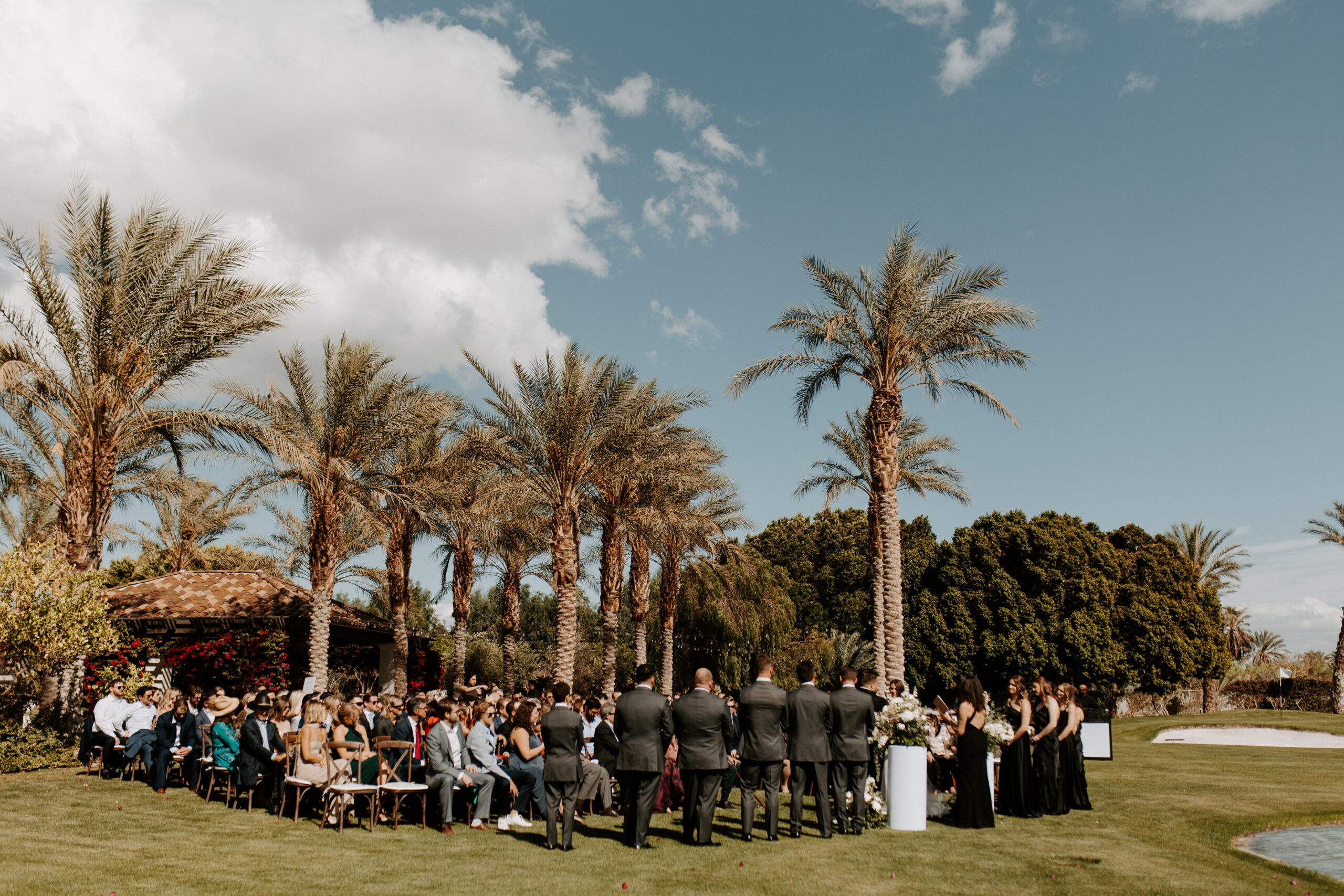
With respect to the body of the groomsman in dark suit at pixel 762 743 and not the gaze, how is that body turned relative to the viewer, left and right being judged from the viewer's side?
facing away from the viewer

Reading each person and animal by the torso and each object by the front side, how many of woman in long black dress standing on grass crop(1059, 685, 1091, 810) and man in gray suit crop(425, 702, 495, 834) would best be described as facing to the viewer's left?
1

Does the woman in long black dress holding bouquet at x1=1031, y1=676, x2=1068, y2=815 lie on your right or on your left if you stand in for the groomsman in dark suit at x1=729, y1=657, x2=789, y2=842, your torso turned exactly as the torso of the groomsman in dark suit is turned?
on your right

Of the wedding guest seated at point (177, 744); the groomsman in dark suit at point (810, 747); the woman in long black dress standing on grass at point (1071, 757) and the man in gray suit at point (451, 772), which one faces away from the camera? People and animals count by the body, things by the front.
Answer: the groomsman in dark suit

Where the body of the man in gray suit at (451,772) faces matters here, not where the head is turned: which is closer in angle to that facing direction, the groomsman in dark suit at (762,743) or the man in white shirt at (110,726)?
the groomsman in dark suit

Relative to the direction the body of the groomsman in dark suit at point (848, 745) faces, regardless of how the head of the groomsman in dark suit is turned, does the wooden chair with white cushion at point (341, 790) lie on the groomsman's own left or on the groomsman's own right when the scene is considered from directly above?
on the groomsman's own left

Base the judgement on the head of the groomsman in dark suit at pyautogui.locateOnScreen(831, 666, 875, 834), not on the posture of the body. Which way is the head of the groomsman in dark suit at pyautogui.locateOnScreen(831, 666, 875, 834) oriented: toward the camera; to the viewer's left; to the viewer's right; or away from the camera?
away from the camera

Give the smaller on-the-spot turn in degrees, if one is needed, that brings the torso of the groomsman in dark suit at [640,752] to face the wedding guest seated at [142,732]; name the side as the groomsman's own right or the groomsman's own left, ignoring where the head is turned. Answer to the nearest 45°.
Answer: approximately 45° to the groomsman's own left

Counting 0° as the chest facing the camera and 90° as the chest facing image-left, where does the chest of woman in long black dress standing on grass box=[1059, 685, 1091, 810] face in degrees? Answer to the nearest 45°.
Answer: approximately 90°

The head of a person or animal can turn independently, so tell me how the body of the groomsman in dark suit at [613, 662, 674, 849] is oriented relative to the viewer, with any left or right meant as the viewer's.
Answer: facing away from the viewer

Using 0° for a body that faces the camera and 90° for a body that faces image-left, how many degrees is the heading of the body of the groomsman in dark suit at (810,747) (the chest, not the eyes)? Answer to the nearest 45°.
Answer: approximately 180°
